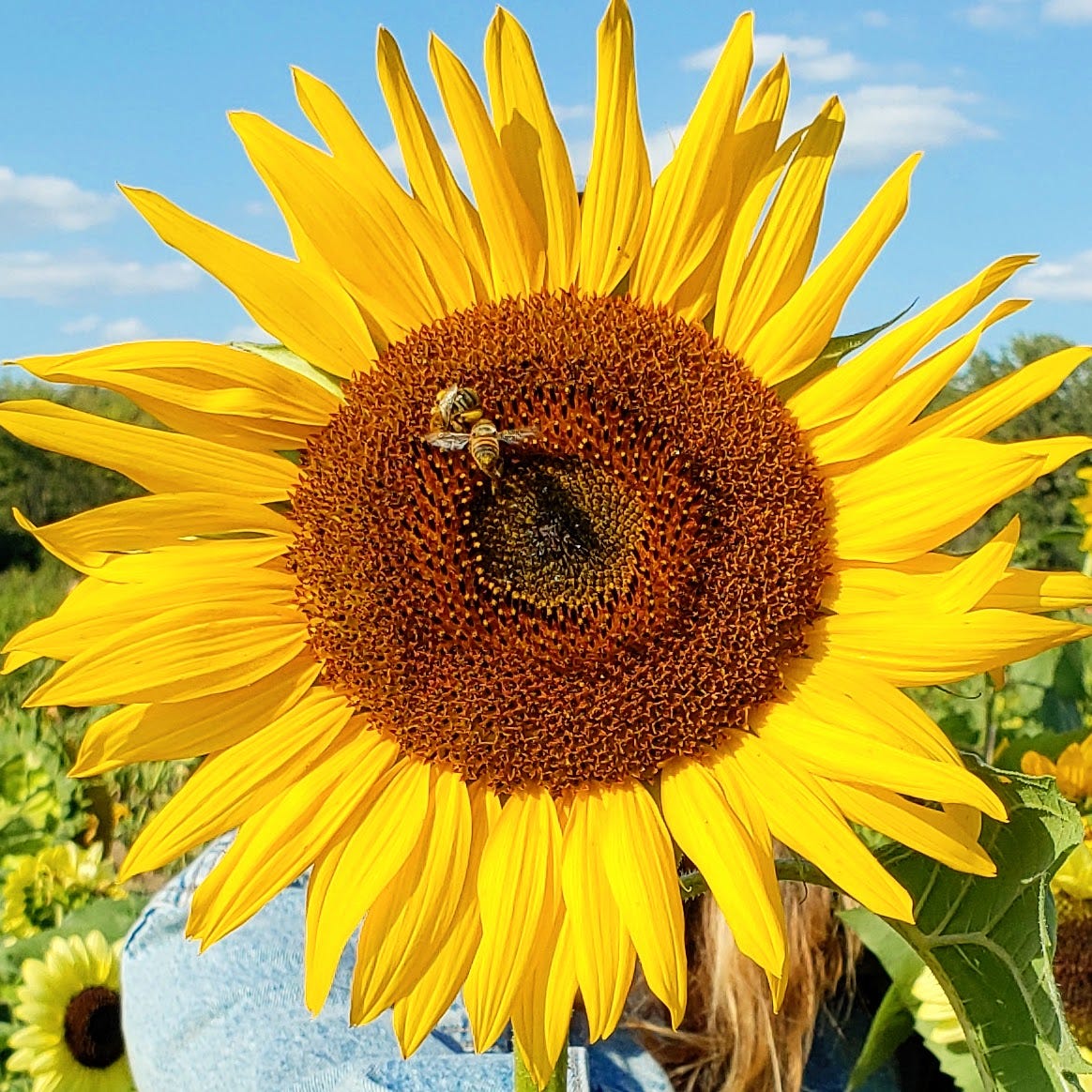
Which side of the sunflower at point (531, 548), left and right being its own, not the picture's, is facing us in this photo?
front

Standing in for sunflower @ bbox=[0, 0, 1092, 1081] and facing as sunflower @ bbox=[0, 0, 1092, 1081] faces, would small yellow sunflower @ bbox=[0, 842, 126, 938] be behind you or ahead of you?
behind

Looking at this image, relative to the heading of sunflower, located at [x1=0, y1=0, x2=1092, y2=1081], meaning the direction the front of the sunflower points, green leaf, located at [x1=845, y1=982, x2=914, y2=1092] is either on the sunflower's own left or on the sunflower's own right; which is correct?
on the sunflower's own left

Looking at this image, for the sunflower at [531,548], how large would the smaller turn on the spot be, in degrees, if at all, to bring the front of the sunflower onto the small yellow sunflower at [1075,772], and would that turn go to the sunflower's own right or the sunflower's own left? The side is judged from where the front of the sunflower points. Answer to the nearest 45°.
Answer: approximately 135° to the sunflower's own left

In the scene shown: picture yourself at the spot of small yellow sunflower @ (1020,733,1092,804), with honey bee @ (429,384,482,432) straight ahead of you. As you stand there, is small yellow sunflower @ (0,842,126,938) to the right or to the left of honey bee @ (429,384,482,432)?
right
